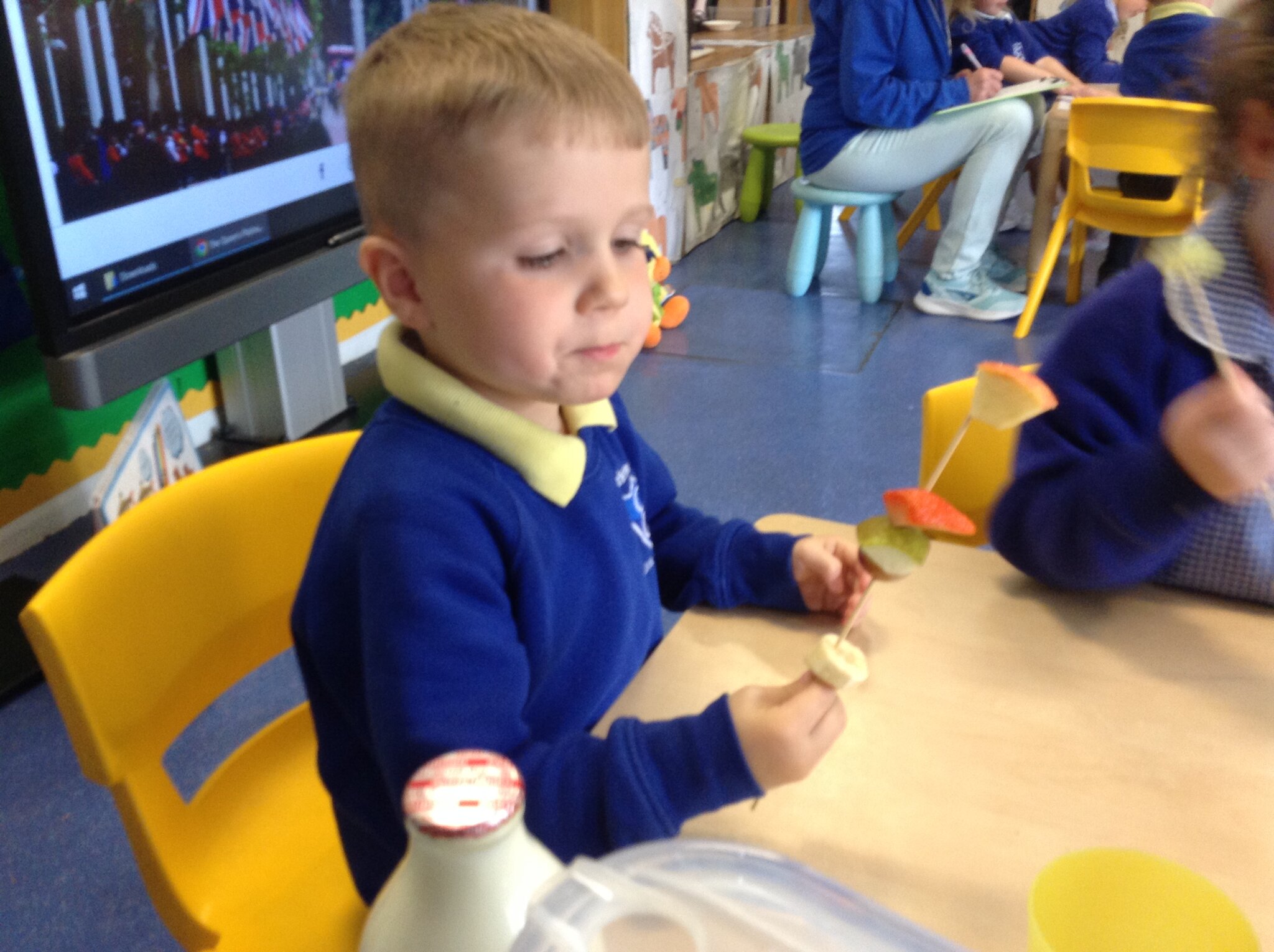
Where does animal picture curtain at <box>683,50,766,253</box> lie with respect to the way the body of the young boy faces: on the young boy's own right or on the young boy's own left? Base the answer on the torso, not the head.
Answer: on the young boy's own left

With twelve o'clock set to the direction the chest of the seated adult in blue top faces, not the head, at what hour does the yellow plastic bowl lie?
The yellow plastic bowl is roughly at 3 o'clock from the seated adult in blue top.

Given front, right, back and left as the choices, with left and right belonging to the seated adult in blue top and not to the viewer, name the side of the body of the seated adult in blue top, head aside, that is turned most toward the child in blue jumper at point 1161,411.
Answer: right

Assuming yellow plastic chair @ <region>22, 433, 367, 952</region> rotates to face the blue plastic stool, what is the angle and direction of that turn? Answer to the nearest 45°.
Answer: approximately 90° to its left

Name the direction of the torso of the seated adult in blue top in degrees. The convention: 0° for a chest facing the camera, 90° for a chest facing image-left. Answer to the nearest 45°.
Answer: approximately 270°

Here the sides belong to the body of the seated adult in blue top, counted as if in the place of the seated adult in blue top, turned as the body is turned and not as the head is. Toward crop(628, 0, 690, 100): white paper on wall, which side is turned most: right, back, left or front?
back

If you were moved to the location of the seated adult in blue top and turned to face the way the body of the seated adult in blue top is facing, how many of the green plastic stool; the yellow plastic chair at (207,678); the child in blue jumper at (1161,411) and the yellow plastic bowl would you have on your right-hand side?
3

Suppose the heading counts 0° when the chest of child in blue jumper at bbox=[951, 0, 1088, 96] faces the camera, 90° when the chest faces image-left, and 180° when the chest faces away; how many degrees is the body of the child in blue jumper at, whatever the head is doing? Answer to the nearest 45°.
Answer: approximately 315°

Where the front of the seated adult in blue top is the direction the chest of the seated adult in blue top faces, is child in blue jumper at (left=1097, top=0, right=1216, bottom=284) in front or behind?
in front
